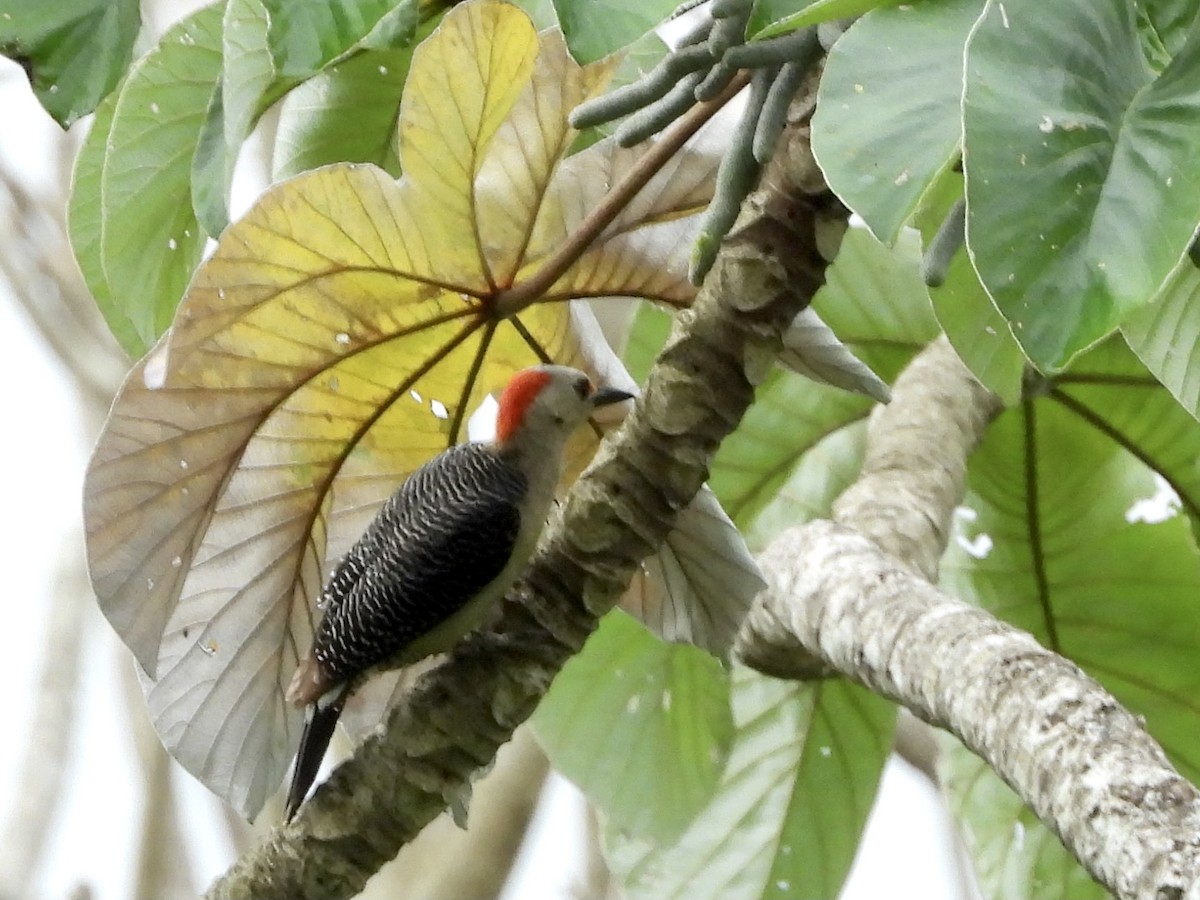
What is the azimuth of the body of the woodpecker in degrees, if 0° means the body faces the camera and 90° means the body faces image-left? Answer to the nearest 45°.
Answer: approximately 270°
